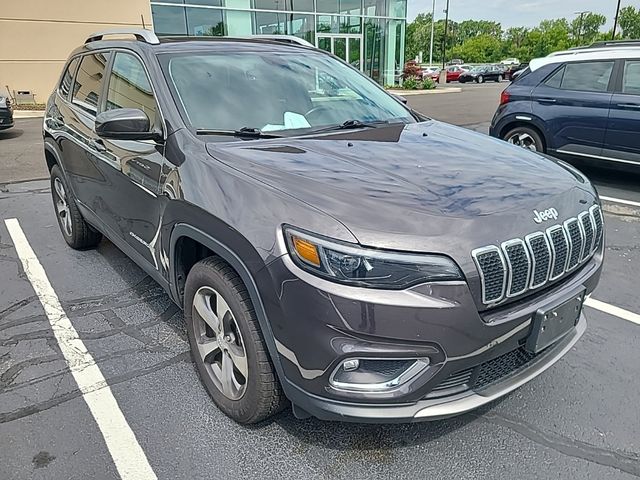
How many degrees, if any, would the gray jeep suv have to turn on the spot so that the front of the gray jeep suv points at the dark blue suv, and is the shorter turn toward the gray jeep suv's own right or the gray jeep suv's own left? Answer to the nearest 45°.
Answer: approximately 90° to the gray jeep suv's own left

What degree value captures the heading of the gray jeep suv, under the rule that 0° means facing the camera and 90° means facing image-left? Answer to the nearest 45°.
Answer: approximately 315°
